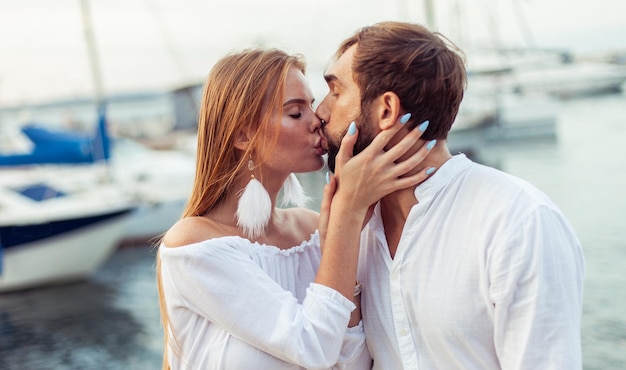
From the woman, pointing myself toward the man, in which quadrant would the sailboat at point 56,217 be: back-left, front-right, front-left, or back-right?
back-left

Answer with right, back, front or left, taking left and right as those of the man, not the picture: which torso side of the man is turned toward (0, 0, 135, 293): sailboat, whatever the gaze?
right

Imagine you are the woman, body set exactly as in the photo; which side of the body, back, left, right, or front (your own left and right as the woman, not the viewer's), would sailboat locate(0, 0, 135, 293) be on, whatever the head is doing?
back

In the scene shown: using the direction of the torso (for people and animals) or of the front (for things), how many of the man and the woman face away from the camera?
0

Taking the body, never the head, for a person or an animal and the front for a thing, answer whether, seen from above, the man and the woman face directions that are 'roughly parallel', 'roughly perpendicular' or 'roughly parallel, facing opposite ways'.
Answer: roughly perpendicular

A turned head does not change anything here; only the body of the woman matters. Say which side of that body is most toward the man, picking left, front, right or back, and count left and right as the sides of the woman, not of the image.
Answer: front

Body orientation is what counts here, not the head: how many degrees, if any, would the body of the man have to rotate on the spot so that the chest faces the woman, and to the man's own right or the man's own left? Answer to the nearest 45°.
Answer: approximately 45° to the man's own right

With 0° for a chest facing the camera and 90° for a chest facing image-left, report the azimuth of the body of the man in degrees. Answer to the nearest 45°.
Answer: approximately 45°

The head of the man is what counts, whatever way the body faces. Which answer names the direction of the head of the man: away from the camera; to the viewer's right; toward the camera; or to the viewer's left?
to the viewer's left

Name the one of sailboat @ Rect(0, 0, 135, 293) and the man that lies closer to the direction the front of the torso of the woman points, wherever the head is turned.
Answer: the man

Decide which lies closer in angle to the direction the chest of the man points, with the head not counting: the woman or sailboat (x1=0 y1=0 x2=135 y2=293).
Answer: the woman
